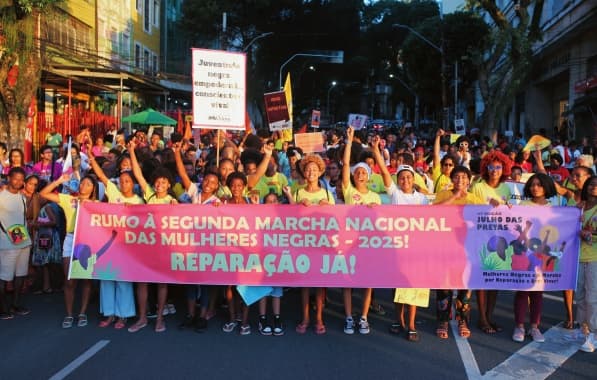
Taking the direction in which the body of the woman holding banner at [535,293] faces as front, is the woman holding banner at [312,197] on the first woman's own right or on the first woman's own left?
on the first woman's own right

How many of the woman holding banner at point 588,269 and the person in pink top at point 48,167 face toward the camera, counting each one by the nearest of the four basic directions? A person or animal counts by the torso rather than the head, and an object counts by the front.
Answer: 2

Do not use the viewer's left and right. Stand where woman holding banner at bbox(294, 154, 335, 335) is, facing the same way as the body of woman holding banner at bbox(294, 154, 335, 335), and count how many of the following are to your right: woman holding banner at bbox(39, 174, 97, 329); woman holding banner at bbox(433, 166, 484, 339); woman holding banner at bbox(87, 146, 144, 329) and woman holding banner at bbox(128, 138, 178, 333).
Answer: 3

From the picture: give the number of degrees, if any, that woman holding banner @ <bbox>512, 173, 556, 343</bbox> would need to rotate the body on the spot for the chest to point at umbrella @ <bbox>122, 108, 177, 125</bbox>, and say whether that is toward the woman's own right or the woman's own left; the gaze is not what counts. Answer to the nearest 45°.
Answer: approximately 135° to the woman's own right

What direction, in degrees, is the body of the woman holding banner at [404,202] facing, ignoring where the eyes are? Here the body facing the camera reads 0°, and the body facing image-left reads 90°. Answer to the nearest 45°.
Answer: approximately 0°

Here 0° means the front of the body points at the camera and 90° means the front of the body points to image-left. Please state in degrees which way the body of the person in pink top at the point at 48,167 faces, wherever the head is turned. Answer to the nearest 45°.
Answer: approximately 0°

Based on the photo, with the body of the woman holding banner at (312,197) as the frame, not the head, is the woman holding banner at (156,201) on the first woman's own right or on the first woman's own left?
on the first woman's own right
